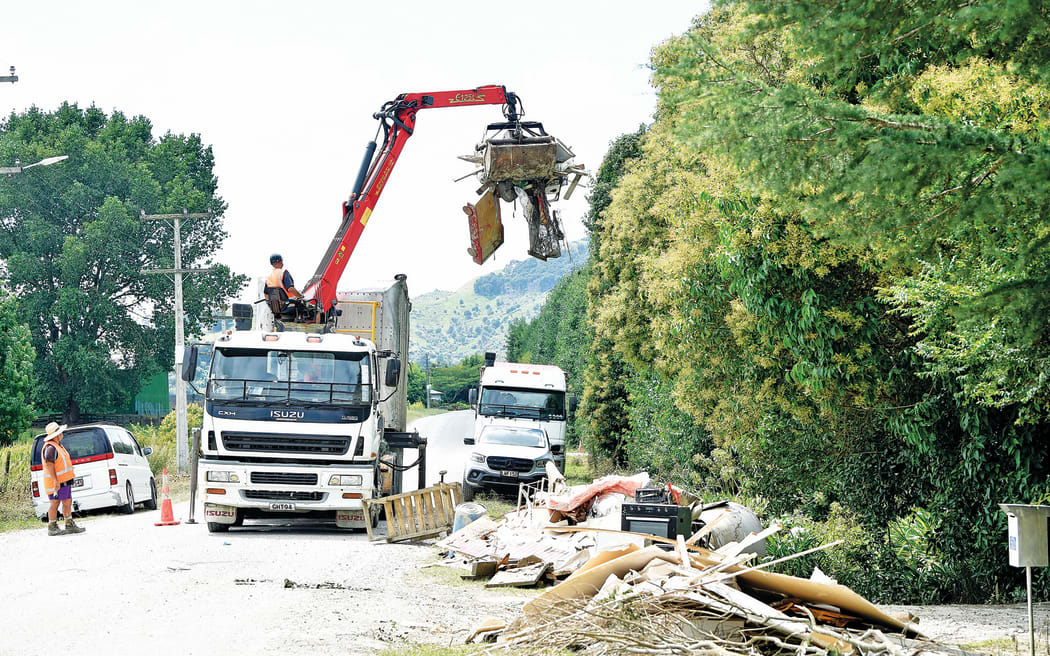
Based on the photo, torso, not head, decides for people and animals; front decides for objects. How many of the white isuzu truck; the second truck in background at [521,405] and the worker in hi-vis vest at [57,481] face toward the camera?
2

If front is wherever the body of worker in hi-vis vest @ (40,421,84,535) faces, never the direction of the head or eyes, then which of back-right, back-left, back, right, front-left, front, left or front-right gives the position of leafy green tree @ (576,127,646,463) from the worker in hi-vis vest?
front-left

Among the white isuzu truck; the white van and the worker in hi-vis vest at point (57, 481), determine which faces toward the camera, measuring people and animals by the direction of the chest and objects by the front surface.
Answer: the white isuzu truck

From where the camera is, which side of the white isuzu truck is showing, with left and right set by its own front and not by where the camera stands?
front

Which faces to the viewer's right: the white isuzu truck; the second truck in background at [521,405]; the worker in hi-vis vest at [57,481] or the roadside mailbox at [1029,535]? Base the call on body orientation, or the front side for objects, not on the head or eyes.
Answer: the worker in hi-vis vest

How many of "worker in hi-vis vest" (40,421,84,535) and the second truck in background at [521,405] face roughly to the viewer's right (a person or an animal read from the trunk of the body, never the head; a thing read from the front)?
1

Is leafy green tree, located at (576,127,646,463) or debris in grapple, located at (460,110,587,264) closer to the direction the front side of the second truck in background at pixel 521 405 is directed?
the debris in grapple

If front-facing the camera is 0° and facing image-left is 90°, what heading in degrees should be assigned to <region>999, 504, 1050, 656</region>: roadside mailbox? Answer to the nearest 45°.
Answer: approximately 45°

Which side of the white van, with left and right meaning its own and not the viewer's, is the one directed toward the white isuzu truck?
right

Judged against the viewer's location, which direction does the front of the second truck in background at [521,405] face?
facing the viewer

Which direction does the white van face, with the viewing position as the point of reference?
facing away from the viewer and to the right of the viewer

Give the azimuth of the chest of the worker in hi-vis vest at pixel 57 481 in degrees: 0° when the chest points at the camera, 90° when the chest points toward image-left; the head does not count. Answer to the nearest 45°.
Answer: approximately 270°

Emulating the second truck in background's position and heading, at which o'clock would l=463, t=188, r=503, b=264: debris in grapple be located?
The debris in grapple is roughly at 12 o'clock from the second truck in background.

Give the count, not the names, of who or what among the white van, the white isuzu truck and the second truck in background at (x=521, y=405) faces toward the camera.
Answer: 2

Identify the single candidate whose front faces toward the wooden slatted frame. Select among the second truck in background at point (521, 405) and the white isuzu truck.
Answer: the second truck in background

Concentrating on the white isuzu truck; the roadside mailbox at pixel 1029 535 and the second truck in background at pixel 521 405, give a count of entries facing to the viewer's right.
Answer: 0
